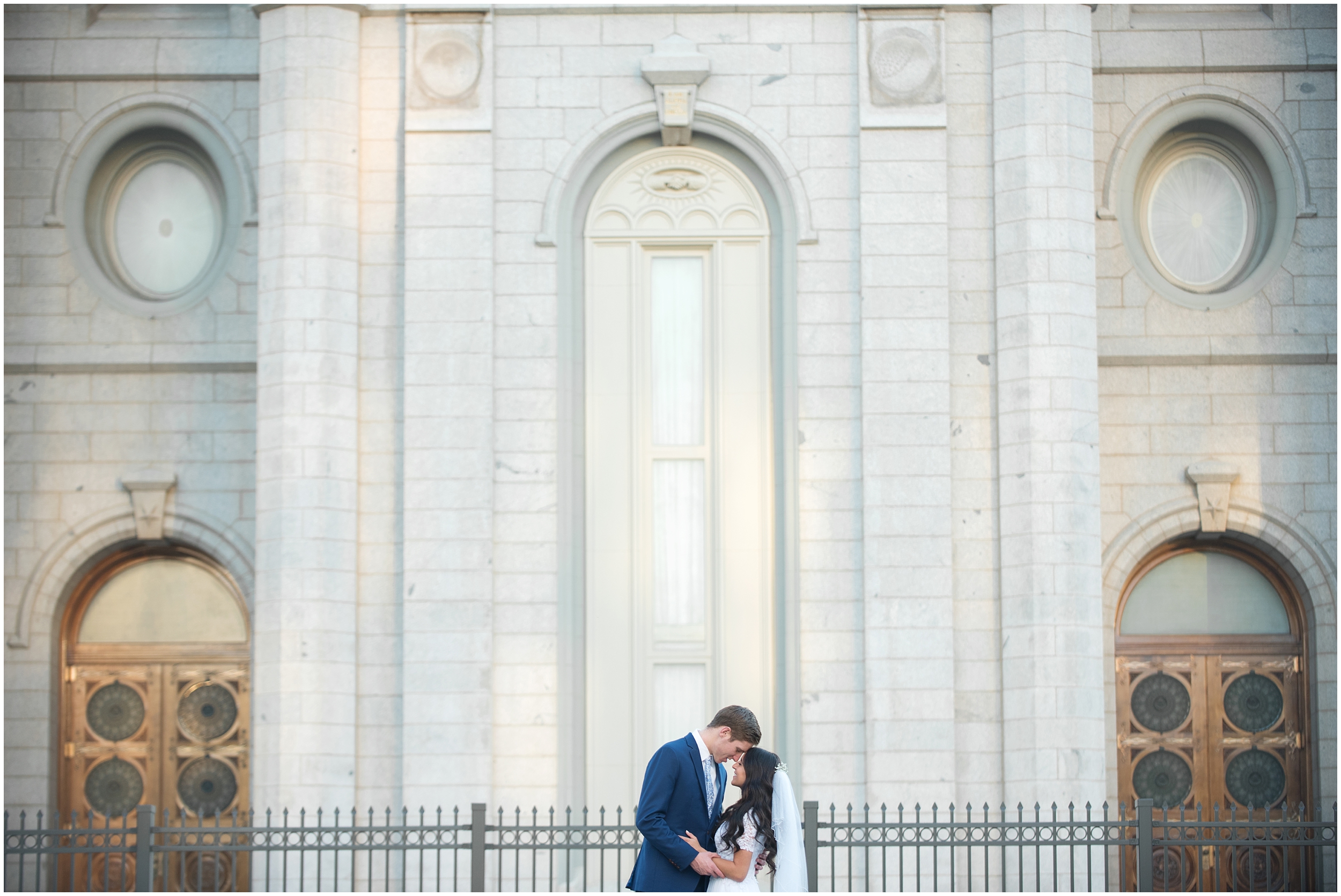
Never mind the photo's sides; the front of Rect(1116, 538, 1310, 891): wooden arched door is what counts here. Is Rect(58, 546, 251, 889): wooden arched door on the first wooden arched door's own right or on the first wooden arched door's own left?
on the first wooden arched door's own right

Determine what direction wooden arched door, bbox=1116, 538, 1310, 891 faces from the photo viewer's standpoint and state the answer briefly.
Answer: facing the viewer

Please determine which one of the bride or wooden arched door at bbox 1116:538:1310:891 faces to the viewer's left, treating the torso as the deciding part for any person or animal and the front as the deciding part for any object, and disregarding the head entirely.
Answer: the bride

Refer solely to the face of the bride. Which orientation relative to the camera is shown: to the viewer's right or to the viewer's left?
to the viewer's left

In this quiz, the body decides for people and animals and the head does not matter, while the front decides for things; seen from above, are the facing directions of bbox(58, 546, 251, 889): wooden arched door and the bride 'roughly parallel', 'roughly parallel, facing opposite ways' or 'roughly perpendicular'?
roughly perpendicular

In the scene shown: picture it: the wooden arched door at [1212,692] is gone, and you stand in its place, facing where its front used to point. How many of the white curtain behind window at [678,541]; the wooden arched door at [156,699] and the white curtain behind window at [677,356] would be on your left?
0

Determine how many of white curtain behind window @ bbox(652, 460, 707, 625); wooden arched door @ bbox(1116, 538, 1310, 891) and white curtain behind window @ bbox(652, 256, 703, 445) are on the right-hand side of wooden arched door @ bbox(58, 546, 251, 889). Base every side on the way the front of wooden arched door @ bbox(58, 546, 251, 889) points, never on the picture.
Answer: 0

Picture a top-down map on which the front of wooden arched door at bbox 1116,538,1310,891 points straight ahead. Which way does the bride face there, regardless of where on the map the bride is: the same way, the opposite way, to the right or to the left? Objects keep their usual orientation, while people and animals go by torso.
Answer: to the right

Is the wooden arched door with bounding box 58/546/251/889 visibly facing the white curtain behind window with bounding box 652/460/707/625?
no

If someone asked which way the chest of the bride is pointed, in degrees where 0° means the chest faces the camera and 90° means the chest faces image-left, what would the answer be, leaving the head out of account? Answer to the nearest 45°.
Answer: approximately 90°

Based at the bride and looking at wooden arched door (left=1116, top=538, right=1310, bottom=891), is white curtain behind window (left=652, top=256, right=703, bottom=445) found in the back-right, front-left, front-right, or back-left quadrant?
front-left

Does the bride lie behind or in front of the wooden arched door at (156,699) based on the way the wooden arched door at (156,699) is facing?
in front

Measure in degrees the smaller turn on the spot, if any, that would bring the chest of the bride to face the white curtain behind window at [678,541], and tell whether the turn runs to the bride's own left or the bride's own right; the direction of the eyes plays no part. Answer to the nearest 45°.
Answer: approximately 90° to the bride's own right

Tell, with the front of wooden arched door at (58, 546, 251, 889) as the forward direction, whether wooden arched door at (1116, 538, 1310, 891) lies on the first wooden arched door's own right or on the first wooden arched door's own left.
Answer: on the first wooden arched door's own left

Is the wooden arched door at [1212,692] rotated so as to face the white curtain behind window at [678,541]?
no

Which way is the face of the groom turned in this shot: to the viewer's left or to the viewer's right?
to the viewer's right

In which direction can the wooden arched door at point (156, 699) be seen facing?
toward the camera

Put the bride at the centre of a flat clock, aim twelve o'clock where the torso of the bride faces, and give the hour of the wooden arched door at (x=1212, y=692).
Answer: The wooden arched door is roughly at 4 o'clock from the bride.

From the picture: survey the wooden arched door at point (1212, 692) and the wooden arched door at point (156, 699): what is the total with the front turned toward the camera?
2
